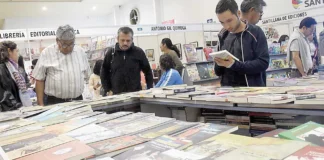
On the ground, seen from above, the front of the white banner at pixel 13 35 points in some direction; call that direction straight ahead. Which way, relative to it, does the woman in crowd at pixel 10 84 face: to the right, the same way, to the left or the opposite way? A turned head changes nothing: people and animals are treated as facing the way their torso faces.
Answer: to the left

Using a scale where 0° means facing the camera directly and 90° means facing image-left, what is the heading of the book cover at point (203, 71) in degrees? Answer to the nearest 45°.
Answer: approximately 0°

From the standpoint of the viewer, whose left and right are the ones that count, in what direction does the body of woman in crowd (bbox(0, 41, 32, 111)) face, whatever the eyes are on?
facing to the right of the viewer

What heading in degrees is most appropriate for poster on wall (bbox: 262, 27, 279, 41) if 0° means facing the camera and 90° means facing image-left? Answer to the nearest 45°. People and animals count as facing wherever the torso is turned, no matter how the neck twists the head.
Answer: approximately 0°

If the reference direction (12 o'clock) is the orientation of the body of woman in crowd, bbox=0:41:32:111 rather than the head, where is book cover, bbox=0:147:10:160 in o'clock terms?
The book cover is roughly at 3 o'clock from the woman in crowd.

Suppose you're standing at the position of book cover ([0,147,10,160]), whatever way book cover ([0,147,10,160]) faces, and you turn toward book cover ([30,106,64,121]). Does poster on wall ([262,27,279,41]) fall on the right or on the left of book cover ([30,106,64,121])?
right

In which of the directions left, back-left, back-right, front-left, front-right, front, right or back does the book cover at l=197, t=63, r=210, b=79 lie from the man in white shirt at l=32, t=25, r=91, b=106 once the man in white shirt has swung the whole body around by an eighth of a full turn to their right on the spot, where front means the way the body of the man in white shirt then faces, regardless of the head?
back

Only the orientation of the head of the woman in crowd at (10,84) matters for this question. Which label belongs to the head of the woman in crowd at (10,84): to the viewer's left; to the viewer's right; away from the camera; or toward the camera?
to the viewer's right
